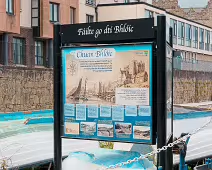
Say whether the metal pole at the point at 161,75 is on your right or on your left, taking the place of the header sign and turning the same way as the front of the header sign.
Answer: on your left

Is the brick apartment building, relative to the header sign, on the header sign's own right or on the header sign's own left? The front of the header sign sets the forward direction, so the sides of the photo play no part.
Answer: on the header sign's own right

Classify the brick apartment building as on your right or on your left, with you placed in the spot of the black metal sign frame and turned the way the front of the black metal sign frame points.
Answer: on your right

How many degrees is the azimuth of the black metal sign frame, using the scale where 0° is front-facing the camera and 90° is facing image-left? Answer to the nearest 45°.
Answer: approximately 45°

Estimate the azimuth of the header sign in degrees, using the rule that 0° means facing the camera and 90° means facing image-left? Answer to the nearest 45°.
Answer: approximately 45°
